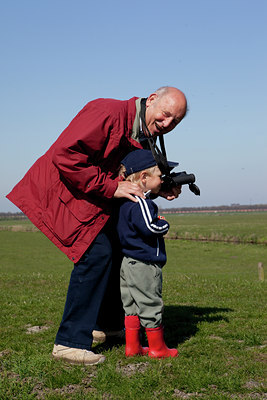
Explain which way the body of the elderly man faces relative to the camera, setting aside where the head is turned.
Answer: to the viewer's right

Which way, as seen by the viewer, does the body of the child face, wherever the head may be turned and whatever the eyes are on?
to the viewer's right

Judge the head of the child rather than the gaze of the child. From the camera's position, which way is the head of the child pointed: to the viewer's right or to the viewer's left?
to the viewer's right
